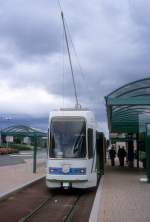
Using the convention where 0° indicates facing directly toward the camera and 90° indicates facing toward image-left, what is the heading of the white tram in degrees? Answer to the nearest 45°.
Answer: approximately 0°
